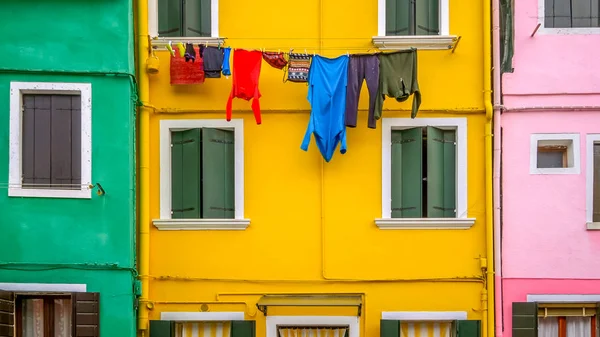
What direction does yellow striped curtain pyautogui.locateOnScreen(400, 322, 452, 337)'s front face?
toward the camera

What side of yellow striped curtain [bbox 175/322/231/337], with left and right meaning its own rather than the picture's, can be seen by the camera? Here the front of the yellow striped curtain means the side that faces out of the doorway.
front

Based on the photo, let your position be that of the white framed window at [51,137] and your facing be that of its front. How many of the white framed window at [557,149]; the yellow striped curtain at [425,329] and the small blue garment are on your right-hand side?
0

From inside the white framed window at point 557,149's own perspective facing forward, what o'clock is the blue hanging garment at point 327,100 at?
The blue hanging garment is roughly at 2 o'clock from the white framed window.

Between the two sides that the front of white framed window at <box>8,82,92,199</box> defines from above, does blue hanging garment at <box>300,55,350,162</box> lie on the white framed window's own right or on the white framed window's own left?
on the white framed window's own left

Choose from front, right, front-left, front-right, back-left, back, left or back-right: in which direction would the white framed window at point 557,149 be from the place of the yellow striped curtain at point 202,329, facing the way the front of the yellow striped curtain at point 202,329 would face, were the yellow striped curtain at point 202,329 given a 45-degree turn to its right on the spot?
back-left

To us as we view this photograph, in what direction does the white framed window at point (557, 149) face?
facing the viewer

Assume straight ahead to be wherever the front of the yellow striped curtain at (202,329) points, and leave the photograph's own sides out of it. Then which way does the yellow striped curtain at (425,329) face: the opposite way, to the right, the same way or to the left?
the same way

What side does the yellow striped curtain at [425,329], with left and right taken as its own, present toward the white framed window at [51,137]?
right

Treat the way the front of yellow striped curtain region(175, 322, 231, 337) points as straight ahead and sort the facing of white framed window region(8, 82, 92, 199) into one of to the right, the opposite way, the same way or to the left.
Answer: the same way

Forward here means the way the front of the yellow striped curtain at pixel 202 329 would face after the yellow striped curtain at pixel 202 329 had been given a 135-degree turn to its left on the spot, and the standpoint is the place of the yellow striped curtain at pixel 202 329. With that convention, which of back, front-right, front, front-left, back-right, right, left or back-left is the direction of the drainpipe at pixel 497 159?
front-right

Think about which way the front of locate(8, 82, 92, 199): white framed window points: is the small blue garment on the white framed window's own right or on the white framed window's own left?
on the white framed window's own left

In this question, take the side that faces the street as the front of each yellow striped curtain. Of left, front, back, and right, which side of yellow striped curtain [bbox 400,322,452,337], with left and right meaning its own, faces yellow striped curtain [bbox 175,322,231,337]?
right

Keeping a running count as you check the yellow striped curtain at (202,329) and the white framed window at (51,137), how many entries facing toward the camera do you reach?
2
